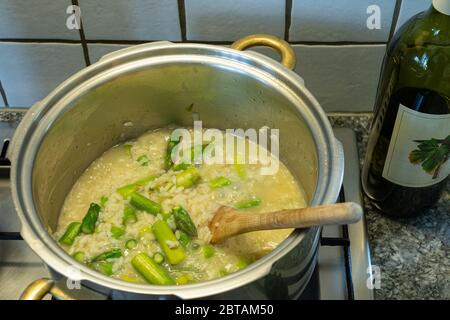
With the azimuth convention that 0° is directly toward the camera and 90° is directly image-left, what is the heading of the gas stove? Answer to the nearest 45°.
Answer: approximately 0°
